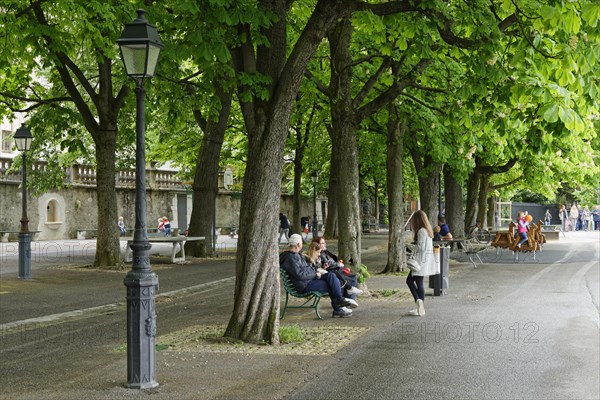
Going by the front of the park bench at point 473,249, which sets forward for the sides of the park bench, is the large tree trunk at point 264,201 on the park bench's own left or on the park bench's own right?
on the park bench's own right

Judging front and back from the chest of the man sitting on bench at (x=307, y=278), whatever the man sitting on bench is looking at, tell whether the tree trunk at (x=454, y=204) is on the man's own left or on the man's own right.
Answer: on the man's own left

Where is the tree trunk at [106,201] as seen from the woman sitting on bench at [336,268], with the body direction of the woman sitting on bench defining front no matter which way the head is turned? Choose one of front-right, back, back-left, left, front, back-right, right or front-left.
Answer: back

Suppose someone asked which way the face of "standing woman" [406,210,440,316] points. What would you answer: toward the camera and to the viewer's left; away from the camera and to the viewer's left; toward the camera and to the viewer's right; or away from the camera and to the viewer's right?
away from the camera and to the viewer's left

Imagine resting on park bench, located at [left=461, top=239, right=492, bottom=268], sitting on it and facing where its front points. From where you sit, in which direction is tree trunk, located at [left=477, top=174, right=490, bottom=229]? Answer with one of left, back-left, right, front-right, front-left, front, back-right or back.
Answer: back-left

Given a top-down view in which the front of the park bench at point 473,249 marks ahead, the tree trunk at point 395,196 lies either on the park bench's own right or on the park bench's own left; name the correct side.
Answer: on the park bench's own right

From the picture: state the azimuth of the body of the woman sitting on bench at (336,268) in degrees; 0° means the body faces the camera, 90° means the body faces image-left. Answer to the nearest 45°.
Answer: approximately 315°

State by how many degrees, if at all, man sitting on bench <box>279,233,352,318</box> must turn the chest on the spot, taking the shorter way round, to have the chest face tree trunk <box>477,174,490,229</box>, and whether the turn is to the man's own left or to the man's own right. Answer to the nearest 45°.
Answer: approximately 90° to the man's own left

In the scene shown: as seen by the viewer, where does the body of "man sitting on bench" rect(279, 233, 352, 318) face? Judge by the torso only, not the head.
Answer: to the viewer's right
